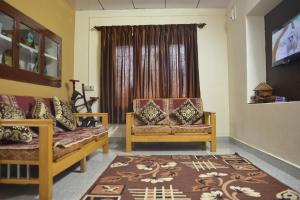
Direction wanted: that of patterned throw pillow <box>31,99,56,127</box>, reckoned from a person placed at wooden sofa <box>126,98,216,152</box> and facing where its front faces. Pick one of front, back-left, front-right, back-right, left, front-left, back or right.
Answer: front-right

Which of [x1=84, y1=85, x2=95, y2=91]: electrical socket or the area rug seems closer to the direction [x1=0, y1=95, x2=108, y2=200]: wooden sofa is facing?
the area rug

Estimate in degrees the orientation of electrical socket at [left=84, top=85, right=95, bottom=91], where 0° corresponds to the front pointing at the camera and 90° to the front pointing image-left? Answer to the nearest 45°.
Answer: approximately 0°

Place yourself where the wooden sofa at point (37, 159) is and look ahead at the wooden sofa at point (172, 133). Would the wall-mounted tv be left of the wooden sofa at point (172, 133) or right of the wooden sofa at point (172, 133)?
right

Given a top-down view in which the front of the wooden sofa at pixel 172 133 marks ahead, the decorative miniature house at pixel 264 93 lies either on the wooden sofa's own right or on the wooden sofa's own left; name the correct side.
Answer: on the wooden sofa's own left

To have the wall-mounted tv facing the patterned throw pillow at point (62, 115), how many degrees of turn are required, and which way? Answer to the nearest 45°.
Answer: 0° — it already faces it

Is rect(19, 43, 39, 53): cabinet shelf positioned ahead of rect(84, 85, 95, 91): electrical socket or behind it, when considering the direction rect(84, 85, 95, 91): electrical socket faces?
ahead

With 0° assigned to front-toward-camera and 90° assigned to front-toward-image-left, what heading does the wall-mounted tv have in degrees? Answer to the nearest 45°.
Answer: approximately 45°

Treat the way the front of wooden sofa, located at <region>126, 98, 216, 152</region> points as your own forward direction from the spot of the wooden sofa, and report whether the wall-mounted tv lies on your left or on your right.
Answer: on your left

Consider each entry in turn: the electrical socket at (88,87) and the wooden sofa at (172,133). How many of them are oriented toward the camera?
2

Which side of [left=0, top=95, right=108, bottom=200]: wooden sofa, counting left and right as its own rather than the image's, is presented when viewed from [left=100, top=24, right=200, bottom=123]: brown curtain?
left

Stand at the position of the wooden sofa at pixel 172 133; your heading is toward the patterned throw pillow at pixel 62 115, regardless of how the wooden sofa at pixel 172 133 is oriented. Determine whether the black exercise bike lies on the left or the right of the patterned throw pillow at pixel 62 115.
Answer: right

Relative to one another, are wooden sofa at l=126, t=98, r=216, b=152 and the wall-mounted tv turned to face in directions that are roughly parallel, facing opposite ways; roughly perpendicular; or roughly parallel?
roughly perpendicular

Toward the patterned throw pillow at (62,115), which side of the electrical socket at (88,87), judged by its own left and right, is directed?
front

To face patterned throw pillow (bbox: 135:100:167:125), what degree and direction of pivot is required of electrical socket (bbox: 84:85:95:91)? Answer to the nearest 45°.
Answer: approximately 45° to its left
